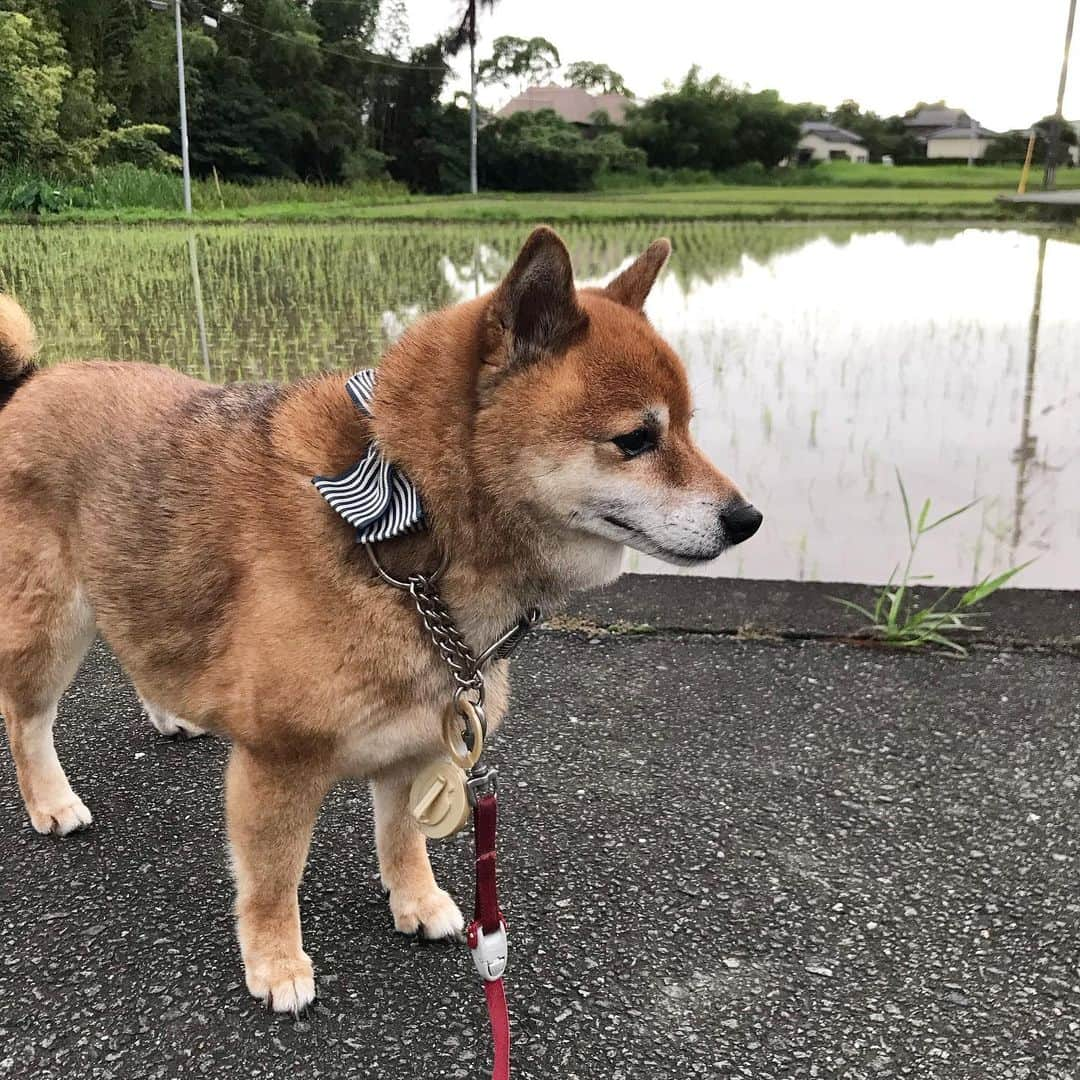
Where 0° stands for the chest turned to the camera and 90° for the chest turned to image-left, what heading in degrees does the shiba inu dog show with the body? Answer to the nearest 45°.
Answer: approximately 315°

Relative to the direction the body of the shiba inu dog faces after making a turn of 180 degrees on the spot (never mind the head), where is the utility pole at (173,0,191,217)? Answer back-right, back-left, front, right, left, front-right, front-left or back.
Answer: front-right

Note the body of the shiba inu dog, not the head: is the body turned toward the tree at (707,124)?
no

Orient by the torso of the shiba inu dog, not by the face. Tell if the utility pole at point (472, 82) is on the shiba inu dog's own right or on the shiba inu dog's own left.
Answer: on the shiba inu dog's own left

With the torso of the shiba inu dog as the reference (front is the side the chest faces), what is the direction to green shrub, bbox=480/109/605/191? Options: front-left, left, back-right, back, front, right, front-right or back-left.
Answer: back-left

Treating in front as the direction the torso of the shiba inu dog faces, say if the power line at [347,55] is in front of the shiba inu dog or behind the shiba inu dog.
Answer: behind

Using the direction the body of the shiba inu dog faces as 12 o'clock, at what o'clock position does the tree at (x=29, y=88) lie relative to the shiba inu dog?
The tree is roughly at 7 o'clock from the shiba inu dog.

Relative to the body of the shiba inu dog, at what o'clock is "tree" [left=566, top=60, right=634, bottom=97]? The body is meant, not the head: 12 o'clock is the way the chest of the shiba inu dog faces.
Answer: The tree is roughly at 8 o'clock from the shiba inu dog.

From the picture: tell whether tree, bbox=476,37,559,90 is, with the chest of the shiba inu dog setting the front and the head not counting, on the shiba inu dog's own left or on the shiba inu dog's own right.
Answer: on the shiba inu dog's own left

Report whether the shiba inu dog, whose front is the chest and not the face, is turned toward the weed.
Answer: no

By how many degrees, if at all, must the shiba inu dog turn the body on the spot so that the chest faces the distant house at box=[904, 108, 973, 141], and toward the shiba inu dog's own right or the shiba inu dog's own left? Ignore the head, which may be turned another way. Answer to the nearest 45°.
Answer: approximately 90° to the shiba inu dog's own left

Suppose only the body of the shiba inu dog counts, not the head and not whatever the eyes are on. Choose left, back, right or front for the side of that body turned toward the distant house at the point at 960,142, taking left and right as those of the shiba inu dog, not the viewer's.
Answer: left
